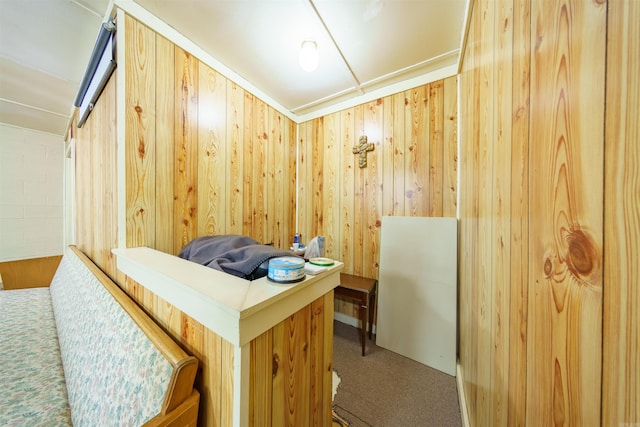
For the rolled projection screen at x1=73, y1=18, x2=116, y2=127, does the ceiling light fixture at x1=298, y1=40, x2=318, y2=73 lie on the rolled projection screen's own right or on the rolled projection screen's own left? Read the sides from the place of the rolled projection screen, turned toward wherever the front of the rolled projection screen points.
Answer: on the rolled projection screen's own left

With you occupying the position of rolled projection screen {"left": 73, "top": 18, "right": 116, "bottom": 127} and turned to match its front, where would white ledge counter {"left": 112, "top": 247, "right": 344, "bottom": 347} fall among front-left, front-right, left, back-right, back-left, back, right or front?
left

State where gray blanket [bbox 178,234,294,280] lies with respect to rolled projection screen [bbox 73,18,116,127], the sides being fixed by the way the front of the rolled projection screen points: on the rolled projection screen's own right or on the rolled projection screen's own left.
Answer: on the rolled projection screen's own left

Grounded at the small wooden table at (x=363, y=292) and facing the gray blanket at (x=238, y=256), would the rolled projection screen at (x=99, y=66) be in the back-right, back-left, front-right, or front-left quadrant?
front-right

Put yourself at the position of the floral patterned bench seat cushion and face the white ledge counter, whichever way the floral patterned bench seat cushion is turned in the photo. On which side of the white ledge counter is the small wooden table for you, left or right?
left
